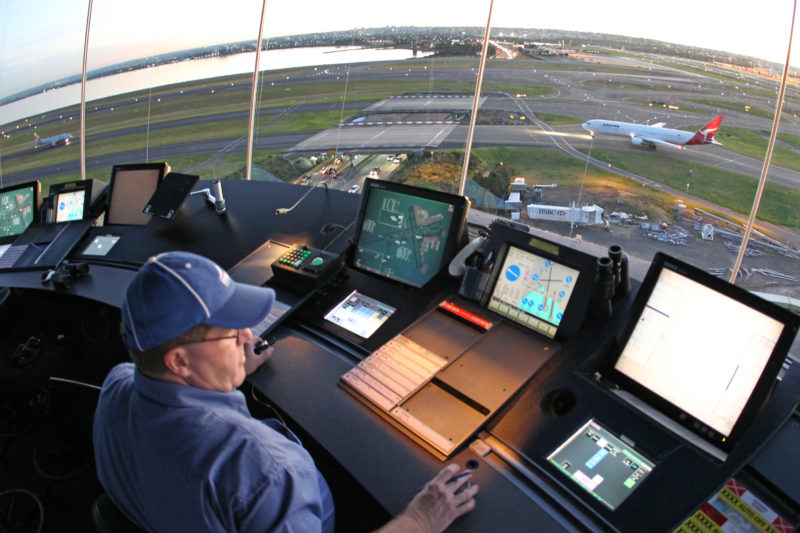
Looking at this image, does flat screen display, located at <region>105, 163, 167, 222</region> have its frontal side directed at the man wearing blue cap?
yes

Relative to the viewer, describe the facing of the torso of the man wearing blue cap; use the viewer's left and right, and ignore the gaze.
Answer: facing away from the viewer and to the right of the viewer

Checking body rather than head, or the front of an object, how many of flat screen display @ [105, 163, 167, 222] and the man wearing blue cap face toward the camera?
1

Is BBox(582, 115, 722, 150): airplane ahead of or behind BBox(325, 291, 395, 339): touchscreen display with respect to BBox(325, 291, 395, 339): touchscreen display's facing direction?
behind

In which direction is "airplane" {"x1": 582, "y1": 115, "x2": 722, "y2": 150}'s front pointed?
to the viewer's left

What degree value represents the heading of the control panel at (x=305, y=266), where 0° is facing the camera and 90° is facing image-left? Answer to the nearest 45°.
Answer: approximately 45°

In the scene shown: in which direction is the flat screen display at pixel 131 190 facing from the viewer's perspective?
toward the camera

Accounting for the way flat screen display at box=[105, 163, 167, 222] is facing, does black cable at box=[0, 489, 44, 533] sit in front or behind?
in front

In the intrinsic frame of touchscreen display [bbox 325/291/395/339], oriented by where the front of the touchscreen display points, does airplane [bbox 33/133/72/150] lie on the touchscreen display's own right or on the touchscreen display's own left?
on the touchscreen display's own right
